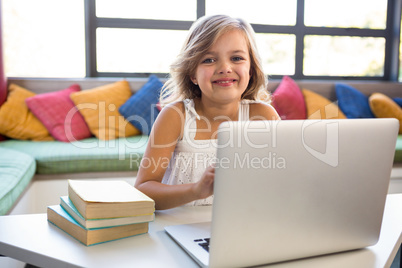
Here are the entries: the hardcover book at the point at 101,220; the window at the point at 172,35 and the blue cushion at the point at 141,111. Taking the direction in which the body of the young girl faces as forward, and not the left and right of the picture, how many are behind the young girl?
2

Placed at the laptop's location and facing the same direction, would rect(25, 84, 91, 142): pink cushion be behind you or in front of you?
in front

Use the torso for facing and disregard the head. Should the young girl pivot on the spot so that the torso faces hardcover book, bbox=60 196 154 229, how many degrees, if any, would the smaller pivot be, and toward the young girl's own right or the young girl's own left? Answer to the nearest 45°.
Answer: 0° — they already face it

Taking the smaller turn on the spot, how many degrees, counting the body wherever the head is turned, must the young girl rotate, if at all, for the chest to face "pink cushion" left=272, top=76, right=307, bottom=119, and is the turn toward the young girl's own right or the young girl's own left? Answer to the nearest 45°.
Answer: approximately 180°

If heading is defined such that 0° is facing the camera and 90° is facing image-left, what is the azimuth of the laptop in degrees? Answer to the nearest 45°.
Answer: approximately 135°

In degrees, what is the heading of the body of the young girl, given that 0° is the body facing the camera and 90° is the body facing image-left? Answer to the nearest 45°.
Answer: approximately 0°

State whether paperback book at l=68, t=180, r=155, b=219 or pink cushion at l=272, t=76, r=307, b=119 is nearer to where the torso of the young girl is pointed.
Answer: the paperback book

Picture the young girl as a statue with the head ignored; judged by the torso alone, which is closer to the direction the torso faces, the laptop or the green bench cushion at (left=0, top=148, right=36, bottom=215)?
the laptop

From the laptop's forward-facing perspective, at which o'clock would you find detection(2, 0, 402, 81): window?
The window is roughly at 1 o'clock from the laptop.

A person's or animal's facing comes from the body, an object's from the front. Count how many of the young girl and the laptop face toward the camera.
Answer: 1

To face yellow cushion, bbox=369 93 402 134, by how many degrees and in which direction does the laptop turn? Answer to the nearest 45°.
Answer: approximately 45° to its right

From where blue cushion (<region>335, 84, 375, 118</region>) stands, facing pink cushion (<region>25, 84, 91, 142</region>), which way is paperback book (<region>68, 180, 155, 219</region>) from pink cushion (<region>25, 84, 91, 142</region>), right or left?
left
